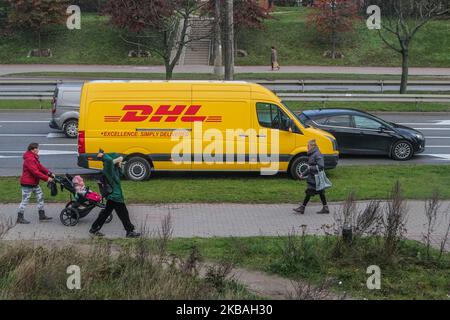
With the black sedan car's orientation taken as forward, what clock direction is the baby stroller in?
The baby stroller is roughly at 4 o'clock from the black sedan car.

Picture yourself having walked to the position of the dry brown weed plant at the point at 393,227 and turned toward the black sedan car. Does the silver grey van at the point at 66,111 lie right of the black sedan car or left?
left

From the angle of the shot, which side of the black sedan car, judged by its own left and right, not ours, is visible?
right

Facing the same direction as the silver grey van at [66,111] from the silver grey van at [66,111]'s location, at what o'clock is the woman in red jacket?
The woman in red jacket is roughly at 3 o'clock from the silver grey van.

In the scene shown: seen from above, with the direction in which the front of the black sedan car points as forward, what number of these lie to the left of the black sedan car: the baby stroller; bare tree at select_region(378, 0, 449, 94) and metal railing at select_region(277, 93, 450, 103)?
2

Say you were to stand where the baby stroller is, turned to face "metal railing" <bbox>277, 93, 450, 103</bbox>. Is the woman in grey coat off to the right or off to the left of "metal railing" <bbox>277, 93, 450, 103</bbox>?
right

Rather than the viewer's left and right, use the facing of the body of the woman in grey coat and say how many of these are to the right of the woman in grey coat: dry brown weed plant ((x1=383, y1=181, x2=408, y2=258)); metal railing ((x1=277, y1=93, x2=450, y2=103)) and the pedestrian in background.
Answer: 2

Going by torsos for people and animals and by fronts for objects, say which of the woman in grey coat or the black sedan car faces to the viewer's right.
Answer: the black sedan car

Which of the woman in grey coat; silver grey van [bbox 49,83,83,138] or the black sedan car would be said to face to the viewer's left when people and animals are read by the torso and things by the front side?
the woman in grey coat

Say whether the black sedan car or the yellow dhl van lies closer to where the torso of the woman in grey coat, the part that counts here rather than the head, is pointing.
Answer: the yellow dhl van

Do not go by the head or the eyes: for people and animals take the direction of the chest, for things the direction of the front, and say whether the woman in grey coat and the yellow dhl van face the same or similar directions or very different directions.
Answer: very different directions

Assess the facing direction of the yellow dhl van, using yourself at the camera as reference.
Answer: facing to the right of the viewer

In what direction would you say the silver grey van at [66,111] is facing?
to the viewer's right

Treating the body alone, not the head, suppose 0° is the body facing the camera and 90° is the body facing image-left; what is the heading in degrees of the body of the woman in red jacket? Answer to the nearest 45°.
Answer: approximately 270°

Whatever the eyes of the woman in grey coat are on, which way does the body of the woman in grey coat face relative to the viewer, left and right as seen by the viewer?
facing to the left of the viewer
